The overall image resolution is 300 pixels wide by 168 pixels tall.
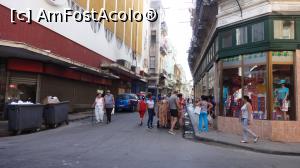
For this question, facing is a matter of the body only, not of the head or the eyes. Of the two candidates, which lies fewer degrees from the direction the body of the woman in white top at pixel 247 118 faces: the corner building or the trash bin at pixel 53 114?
the trash bin

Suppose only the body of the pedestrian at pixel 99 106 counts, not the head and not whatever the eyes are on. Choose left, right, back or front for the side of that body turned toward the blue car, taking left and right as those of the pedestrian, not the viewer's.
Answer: back

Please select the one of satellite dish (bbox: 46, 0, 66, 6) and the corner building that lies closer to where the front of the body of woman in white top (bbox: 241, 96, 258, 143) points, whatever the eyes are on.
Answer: the satellite dish

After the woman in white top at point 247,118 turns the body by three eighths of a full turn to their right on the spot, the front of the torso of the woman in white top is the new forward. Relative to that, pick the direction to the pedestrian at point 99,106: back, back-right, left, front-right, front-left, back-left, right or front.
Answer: left

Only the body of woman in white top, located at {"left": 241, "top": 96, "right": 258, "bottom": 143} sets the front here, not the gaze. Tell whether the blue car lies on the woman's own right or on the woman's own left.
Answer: on the woman's own right

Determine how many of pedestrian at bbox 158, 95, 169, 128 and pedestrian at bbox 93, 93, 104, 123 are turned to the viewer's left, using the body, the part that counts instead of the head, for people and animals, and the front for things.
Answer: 0

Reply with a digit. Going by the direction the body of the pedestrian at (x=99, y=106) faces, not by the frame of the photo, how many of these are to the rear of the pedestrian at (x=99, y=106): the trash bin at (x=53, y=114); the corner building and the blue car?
1
